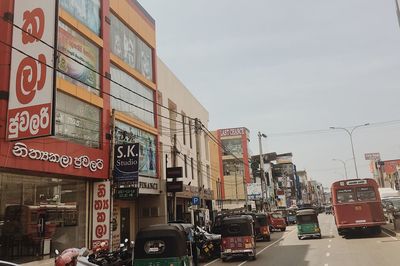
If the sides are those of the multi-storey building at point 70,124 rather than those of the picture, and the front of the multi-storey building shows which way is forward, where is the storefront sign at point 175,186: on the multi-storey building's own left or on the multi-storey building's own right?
on the multi-storey building's own left

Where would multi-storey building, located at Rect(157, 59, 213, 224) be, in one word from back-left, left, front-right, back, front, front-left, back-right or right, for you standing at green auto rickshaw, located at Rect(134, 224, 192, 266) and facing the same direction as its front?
front

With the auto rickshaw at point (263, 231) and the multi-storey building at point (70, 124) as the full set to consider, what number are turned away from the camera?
1

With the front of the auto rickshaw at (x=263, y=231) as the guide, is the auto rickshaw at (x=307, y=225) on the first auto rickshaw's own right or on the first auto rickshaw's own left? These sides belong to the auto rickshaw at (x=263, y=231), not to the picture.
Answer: on the first auto rickshaw's own right

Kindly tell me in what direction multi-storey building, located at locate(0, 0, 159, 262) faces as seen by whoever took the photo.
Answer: facing the viewer and to the right of the viewer

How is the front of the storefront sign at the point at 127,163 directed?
toward the camera

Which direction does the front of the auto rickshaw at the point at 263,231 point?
away from the camera

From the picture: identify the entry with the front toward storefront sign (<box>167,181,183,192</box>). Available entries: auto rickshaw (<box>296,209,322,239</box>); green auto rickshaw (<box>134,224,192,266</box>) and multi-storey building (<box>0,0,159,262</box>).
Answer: the green auto rickshaw

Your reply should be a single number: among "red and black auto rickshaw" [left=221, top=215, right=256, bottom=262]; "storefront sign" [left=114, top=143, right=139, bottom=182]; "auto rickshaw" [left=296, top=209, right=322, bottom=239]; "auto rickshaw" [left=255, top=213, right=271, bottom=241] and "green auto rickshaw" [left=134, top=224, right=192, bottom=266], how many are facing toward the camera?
1

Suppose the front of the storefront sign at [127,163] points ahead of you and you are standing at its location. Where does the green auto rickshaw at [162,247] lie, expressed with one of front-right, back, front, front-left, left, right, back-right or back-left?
front

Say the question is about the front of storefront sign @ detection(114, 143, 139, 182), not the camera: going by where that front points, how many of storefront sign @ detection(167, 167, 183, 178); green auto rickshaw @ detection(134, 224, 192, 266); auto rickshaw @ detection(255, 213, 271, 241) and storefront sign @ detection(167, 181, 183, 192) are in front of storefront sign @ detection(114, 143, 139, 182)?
1

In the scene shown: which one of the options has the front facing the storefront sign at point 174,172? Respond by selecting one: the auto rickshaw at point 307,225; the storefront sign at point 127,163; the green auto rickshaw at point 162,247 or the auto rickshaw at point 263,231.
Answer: the green auto rickshaw

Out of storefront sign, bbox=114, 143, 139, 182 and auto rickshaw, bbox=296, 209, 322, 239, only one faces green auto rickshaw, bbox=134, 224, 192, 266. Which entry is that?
the storefront sign

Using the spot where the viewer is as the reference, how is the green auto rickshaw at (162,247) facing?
facing away from the viewer
